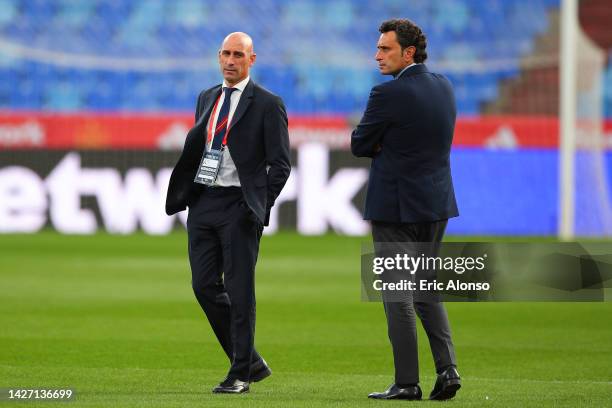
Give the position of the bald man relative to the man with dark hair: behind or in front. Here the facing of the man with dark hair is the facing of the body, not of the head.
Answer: in front

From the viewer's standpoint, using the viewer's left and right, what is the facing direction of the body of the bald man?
facing the viewer and to the left of the viewer

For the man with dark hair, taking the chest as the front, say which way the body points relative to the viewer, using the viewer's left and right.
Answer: facing away from the viewer and to the left of the viewer

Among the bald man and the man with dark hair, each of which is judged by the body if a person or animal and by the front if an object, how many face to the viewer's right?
0

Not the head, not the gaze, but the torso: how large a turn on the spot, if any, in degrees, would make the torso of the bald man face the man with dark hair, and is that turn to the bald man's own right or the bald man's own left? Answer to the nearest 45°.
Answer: approximately 90° to the bald man's own left

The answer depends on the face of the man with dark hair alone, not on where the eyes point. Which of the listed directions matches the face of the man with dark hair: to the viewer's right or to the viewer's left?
to the viewer's left

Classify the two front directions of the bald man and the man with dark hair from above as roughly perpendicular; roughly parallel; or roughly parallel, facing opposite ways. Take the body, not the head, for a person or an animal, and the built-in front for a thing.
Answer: roughly perpendicular
